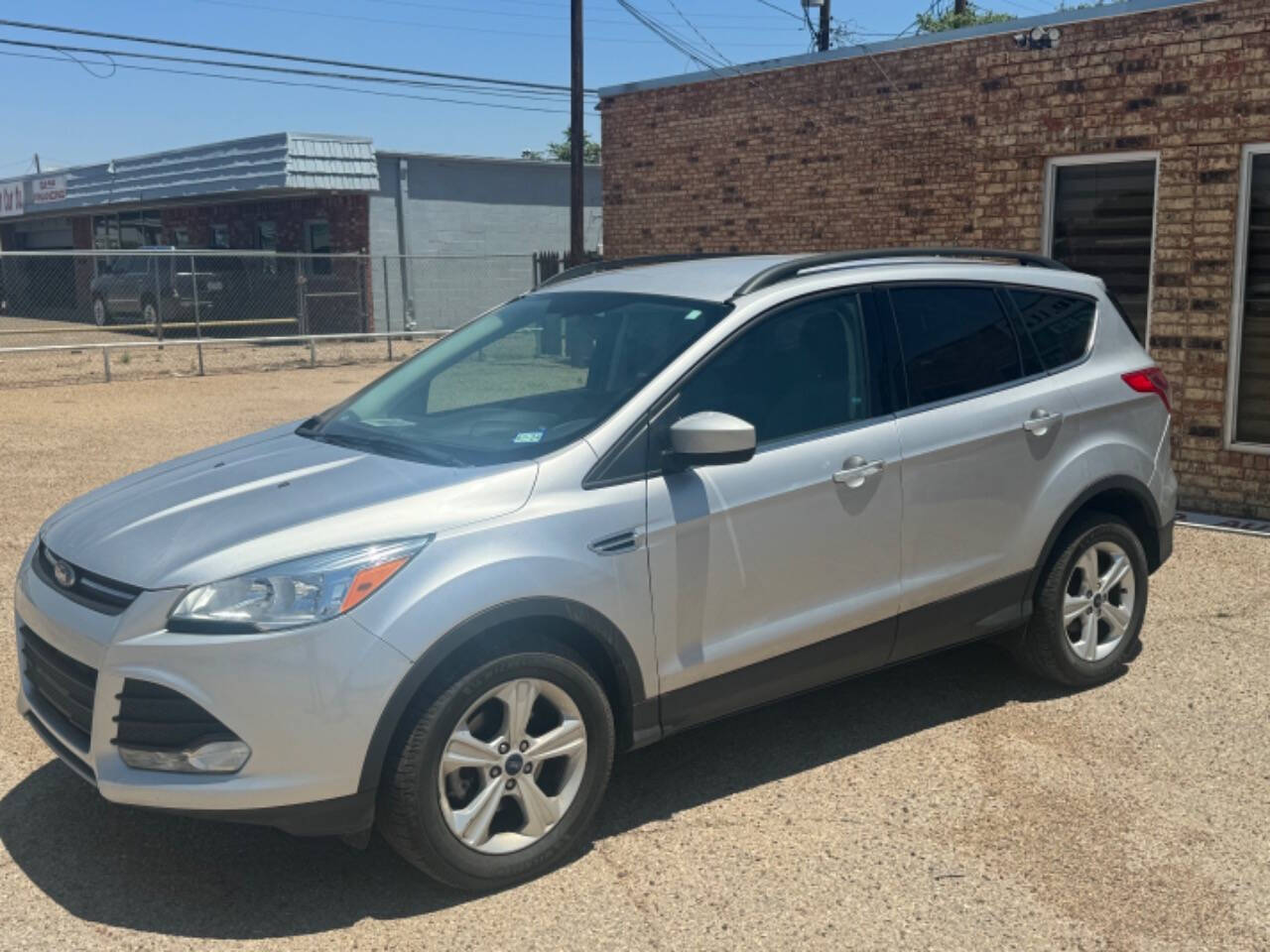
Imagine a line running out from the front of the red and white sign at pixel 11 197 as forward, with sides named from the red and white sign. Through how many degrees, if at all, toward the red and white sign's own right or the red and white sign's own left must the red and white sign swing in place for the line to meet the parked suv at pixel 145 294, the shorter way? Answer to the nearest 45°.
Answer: approximately 45° to the red and white sign's own left

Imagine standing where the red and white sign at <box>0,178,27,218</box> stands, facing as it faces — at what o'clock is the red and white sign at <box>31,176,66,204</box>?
the red and white sign at <box>31,176,66,204</box> is roughly at 10 o'clock from the red and white sign at <box>0,178,27,218</box>.

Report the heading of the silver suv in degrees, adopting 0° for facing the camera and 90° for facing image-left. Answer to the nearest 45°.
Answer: approximately 45°

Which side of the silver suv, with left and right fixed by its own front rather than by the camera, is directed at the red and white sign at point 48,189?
right

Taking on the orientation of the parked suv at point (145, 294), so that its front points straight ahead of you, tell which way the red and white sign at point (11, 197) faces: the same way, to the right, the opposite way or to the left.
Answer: to the left

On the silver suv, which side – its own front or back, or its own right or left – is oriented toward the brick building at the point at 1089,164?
back

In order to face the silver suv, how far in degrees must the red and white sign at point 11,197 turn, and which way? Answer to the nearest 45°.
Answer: approximately 45° to its left

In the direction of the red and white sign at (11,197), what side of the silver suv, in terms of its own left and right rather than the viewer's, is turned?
right

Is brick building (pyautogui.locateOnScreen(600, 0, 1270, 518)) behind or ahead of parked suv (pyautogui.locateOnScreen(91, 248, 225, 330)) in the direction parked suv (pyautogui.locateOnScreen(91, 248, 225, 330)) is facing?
behind

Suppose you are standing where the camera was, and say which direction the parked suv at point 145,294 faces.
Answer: facing away from the viewer and to the left of the viewer
